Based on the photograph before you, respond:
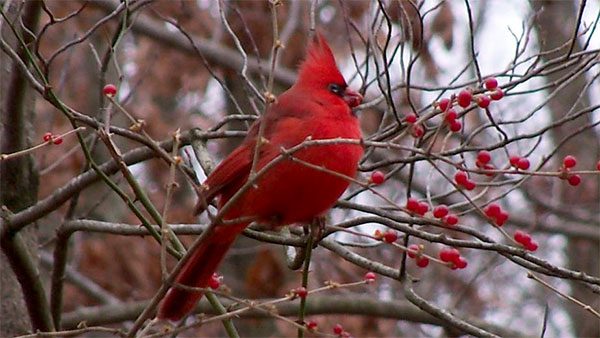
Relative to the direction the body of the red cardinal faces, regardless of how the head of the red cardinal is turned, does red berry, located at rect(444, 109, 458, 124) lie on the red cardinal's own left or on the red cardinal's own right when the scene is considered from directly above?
on the red cardinal's own left

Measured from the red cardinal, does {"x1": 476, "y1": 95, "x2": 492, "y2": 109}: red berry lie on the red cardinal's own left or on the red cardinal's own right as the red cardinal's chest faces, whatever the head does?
on the red cardinal's own left

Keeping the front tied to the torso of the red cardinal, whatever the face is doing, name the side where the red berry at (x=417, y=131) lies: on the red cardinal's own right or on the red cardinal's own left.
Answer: on the red cardinal's own left

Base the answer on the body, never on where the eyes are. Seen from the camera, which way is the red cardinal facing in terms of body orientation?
to the viewer's right

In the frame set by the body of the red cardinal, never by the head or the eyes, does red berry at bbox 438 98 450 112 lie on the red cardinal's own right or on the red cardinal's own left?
on the red cardinal's own left
